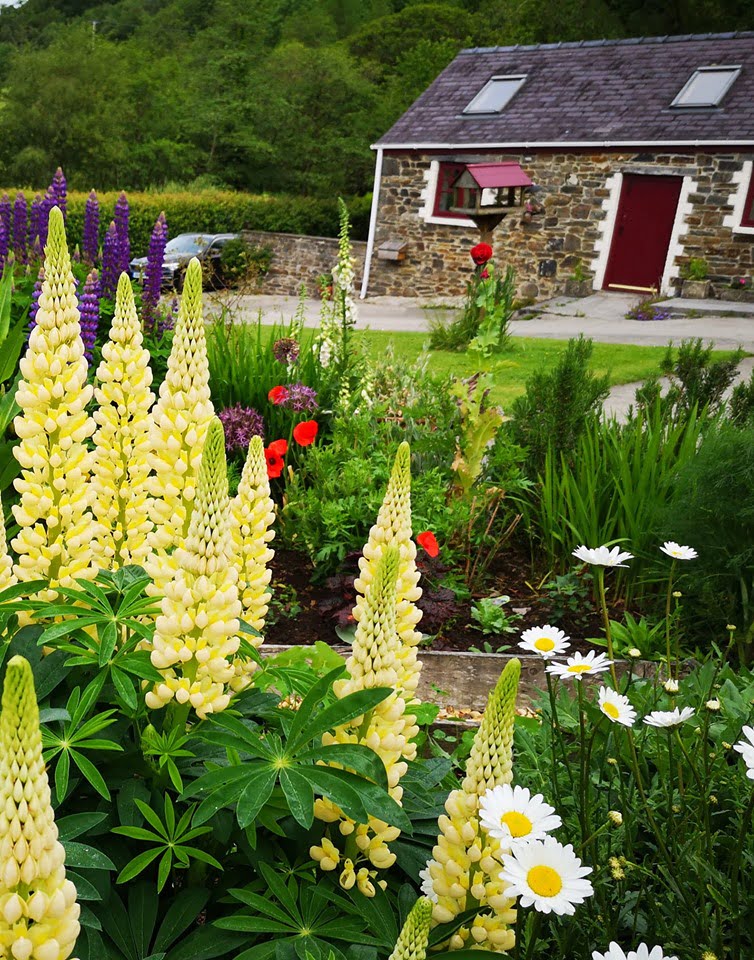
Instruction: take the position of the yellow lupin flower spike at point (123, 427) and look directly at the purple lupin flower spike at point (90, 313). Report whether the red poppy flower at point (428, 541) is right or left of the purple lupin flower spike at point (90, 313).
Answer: right

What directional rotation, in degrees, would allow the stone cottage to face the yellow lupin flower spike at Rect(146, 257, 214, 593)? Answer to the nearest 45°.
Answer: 0° — it already faces it

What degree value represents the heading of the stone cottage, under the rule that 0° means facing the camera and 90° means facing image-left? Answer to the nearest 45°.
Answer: approximately 0°

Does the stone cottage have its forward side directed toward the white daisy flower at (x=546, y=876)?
yes
